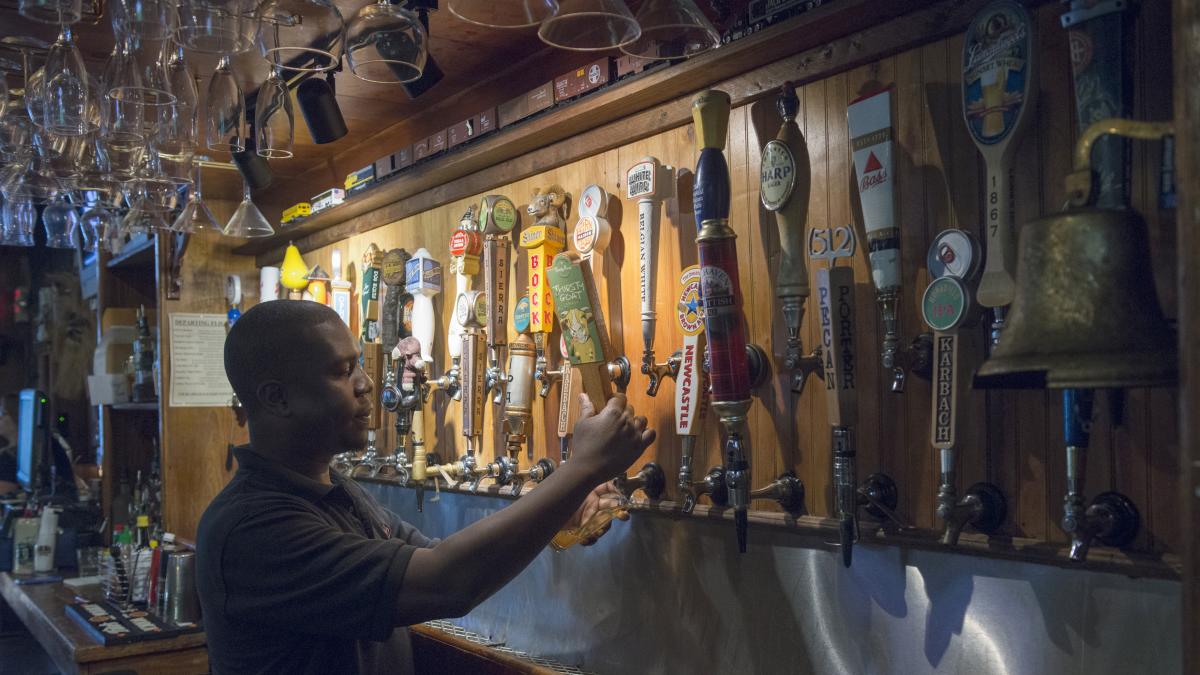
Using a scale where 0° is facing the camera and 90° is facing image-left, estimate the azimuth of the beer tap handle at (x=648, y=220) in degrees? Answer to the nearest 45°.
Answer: approximately 45°

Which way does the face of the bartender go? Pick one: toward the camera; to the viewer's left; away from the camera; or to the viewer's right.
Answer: to the viewer's right

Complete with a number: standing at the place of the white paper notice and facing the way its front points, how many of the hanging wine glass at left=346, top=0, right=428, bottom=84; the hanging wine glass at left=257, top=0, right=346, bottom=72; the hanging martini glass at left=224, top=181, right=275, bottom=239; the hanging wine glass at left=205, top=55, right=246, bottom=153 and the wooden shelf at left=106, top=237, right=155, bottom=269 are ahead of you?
4

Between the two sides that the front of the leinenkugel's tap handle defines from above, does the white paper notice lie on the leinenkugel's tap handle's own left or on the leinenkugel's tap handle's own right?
on the leinenkugel's tap handle's own right

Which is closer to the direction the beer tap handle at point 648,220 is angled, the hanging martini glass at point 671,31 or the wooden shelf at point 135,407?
the hanging martini glass

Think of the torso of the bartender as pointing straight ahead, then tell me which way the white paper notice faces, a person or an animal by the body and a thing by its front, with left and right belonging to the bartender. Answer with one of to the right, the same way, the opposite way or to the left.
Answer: to the right

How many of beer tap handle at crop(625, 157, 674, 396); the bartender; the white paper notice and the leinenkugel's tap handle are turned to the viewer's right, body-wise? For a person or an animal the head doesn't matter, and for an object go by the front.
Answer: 1

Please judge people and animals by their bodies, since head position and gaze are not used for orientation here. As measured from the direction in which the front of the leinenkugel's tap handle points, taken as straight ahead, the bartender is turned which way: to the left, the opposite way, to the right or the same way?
the opposite way

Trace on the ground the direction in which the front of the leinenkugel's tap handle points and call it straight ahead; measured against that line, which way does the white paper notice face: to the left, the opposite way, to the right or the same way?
to the left

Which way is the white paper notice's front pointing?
toward the camera

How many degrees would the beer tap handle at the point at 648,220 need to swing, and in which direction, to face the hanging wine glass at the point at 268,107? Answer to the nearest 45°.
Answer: approximately 45° to its right

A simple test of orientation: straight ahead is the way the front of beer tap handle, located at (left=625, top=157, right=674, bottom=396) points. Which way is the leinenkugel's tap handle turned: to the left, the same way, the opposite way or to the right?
the same way

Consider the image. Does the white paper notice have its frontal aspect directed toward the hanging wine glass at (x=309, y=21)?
yes

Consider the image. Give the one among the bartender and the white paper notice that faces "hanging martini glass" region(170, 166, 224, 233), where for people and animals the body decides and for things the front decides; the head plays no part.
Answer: the white paper notice

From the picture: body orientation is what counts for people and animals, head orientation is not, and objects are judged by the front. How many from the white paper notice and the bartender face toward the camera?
1

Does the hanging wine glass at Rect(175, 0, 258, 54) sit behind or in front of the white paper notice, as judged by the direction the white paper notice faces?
in front

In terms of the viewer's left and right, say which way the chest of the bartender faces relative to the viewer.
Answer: facing to the right of the viewer
